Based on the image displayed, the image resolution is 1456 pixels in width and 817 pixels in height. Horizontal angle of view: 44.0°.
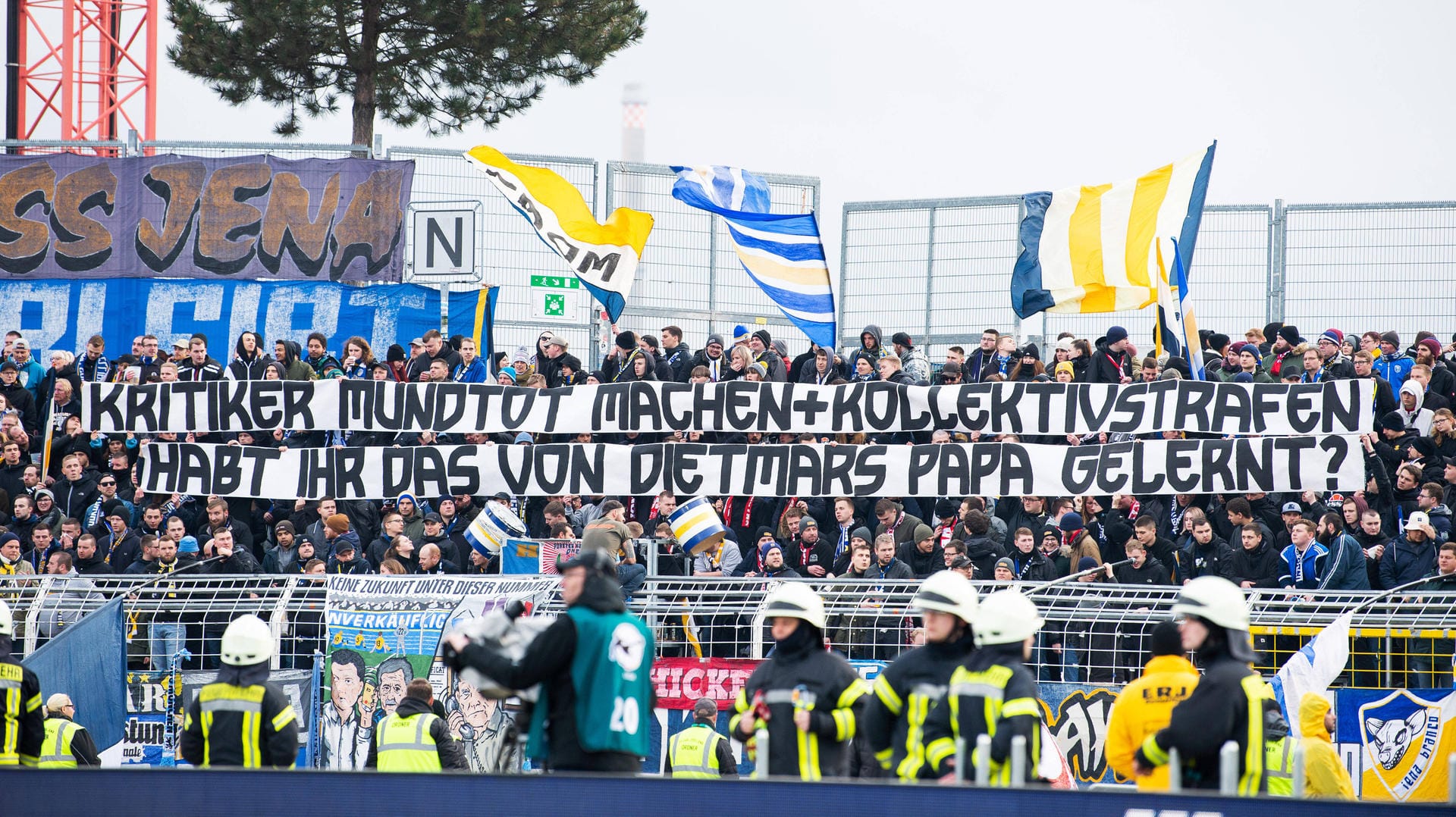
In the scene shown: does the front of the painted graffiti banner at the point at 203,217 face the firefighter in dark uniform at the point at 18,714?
yes

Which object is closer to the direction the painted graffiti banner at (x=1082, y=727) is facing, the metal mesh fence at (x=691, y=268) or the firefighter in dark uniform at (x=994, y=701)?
the firefighter in dark uniform

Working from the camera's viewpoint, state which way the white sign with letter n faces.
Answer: facing the viewer

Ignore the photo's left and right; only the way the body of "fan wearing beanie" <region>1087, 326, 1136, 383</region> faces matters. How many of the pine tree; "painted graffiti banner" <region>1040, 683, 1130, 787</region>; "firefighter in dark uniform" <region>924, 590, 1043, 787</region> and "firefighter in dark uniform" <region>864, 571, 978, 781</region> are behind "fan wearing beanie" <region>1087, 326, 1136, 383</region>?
1

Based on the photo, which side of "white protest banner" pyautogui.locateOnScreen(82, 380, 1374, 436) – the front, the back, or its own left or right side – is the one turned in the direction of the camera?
front

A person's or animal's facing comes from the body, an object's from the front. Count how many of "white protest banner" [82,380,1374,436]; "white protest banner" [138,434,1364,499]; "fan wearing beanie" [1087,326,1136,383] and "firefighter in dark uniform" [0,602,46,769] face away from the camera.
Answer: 1

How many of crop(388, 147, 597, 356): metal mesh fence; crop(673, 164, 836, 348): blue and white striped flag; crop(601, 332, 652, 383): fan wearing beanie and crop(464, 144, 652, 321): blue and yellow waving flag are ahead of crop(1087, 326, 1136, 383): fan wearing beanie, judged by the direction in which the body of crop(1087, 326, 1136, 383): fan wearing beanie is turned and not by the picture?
0

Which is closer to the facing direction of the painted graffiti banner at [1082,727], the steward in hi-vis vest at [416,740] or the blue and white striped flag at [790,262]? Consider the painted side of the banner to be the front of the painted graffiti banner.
the steward in hi-vis vest

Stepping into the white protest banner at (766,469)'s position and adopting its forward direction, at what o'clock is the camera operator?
The camera operator is roughly at 12 o'clock from the white protest banner.

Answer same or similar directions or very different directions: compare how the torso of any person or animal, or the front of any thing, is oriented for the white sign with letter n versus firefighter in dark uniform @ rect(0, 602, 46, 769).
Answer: very different directions

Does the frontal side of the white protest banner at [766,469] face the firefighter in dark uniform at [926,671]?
yes

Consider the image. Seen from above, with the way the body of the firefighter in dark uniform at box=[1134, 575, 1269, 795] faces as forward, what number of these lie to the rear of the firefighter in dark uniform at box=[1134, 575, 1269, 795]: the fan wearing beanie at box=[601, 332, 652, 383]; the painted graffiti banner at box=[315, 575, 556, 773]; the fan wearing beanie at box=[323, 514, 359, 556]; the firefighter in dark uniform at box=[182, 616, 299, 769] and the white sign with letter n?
0

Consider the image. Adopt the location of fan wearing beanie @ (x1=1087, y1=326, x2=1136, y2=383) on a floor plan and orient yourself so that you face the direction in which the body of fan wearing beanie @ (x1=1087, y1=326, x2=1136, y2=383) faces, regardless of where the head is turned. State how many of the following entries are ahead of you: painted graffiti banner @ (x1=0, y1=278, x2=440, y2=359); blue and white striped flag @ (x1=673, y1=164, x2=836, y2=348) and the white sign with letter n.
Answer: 0

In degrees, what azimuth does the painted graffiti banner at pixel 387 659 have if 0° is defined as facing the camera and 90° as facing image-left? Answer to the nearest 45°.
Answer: approximately 0°

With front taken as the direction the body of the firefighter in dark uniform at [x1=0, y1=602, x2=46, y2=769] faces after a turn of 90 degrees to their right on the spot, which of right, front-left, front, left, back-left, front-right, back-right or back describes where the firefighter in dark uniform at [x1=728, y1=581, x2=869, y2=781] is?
front-right

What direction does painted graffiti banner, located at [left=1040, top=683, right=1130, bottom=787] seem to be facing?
toward the camera

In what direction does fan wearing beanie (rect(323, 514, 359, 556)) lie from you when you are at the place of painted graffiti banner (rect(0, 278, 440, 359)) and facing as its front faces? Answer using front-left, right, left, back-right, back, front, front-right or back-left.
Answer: front

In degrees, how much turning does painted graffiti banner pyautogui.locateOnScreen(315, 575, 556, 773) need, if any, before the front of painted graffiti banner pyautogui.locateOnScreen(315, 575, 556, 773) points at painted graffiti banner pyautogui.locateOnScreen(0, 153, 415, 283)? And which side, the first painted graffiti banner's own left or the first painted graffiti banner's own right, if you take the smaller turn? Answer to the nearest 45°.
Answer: approximately 180°
